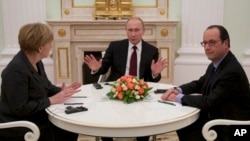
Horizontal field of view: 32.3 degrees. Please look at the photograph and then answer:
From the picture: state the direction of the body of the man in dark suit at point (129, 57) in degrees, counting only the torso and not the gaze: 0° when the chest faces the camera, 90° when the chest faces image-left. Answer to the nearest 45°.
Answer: approximately 0°

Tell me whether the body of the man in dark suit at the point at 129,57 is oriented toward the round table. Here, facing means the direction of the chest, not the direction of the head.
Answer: yes

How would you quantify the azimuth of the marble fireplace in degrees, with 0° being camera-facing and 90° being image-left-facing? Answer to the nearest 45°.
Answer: approximately 0°

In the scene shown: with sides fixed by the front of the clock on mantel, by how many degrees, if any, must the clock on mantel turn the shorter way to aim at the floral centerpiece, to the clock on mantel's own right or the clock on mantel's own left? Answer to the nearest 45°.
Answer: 0° — it already faces it

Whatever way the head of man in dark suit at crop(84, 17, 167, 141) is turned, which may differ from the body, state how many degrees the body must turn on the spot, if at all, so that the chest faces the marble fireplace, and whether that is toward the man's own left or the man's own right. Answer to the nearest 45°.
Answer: approximately 180°

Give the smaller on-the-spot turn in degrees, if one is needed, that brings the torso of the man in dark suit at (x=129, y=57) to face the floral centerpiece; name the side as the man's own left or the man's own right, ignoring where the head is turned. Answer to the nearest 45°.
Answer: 0° — they already face it

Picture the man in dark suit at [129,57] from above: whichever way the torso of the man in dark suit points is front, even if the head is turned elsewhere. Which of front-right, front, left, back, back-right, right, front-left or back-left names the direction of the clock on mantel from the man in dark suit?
back

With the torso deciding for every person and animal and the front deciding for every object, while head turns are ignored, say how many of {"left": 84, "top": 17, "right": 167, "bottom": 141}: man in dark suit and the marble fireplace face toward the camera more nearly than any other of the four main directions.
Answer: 2
